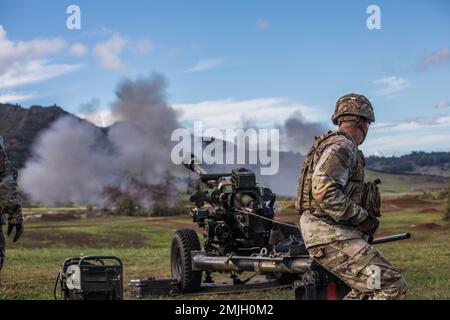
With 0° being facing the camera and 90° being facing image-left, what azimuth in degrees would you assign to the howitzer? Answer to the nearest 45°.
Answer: approximately 135°

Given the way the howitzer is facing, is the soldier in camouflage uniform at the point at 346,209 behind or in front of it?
behind

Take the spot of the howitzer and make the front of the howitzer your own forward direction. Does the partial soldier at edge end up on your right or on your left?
on your left
